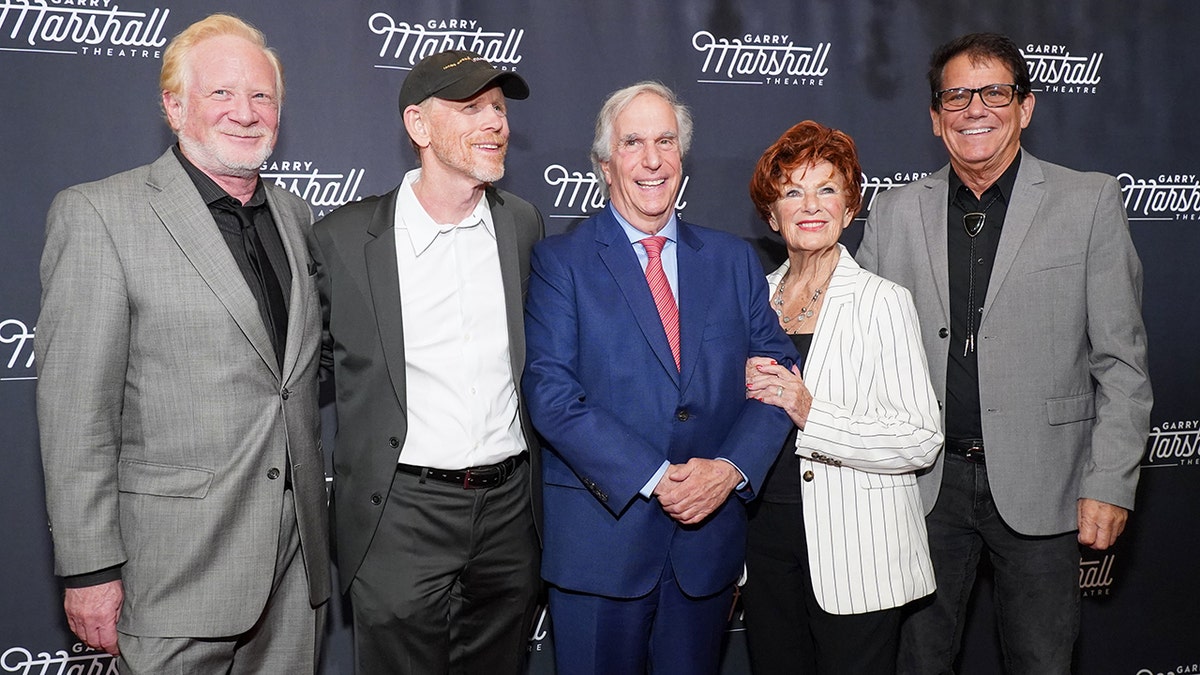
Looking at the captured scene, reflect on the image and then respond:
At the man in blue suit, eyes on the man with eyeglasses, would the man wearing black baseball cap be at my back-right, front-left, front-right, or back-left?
back-left

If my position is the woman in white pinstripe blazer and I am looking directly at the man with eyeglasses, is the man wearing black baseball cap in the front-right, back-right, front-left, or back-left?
back-left

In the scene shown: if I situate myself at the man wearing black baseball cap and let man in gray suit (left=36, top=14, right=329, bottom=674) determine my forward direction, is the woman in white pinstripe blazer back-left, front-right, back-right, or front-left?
back-left

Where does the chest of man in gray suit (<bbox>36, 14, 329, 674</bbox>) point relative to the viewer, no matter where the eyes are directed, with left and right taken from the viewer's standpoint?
facing the viewer and to the right of the viewer

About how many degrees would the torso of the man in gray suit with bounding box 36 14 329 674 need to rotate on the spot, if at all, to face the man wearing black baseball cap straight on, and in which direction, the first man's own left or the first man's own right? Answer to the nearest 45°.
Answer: approximately 45° to the first man's own left

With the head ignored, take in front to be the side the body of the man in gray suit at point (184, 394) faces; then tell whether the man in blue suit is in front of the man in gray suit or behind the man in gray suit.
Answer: in front

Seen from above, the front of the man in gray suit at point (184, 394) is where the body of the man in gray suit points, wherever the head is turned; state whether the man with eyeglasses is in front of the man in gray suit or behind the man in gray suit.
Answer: in front

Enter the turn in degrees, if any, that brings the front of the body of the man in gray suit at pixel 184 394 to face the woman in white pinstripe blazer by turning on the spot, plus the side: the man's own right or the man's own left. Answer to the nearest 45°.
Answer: approximately 45° to the man's own left

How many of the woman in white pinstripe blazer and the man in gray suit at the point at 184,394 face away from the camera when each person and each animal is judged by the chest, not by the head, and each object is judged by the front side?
0

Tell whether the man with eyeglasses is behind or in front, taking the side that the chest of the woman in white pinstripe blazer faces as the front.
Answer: behind
